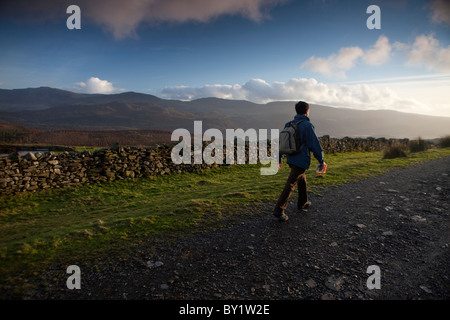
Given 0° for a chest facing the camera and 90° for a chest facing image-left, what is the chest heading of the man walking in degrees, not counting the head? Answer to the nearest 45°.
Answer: approximately 225°

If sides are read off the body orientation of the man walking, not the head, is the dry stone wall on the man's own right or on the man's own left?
on the man's own left

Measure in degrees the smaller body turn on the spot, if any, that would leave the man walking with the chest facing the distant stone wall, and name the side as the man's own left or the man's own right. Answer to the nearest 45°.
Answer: approximately 45° to the man's own left
